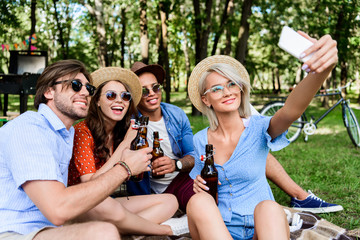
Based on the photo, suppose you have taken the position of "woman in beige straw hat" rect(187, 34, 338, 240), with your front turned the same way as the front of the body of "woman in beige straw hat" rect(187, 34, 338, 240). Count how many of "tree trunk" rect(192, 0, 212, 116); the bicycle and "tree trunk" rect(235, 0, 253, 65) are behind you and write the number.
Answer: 3

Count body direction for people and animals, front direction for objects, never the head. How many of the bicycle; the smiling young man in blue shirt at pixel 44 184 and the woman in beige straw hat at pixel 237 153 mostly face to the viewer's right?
2

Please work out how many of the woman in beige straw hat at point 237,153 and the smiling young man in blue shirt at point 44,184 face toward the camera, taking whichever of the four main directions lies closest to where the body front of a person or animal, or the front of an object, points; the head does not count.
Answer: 1

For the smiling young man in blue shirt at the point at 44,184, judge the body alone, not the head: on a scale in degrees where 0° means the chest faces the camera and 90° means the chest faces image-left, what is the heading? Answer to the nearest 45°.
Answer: approximately 270°

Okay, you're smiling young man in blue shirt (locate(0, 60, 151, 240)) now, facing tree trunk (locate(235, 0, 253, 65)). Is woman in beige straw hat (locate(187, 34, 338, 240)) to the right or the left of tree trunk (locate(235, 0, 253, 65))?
right

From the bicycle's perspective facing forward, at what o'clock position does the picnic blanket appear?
The picnic blanket is roughly at 3 o'clock from the bicycle.

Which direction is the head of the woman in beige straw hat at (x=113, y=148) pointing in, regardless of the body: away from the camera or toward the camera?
toward the camera

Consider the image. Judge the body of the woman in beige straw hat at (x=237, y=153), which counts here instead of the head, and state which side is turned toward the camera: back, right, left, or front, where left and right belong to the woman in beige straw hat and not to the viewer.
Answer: front

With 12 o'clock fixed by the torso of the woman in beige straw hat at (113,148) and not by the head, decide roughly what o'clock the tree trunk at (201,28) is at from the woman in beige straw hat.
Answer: The tree trunk is roughly at 8 o'clock from the woman in beige straw hat.

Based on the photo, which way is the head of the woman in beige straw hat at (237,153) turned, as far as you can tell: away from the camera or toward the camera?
toward the camera

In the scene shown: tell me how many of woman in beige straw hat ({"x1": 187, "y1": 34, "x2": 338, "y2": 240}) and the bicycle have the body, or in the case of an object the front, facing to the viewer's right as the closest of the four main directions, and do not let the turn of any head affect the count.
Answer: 1

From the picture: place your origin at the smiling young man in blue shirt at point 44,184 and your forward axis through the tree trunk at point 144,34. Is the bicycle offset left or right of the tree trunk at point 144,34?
right

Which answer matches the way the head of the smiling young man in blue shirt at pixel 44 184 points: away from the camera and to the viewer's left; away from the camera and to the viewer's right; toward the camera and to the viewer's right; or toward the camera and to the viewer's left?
toward the camera and to the viewer's right

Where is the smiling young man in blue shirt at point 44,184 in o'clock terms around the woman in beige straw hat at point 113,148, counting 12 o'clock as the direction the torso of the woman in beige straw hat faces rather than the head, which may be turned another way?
The smiling young man in blue shirt is roughly at 2 o'clock from the woman in beige straw hat.
